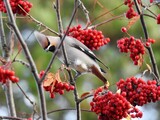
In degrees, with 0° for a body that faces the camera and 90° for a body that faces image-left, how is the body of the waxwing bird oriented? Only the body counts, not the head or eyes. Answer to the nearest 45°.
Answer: approximately 90°

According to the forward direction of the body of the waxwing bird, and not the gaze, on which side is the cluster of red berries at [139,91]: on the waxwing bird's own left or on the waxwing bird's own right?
on the waxwing bird's own left

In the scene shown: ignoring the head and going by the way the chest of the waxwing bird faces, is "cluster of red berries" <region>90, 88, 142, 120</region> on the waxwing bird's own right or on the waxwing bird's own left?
on the waxwing bird's own left
